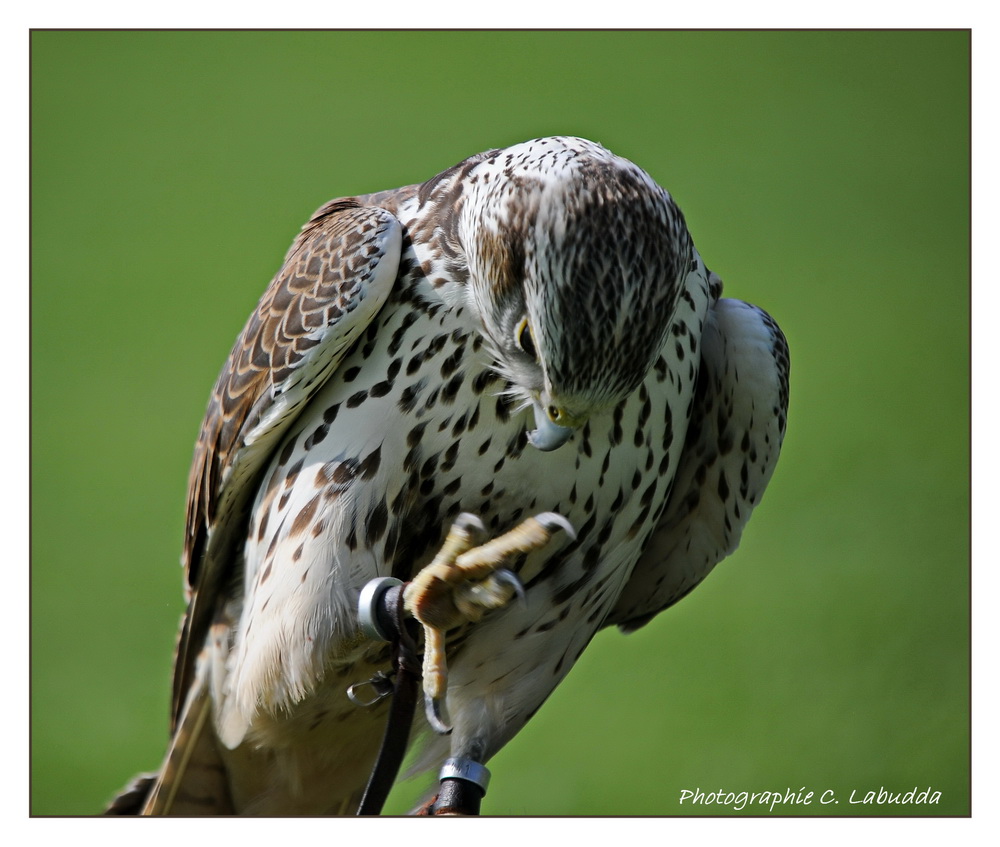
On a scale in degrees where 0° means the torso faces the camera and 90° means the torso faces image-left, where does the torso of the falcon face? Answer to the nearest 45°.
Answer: approximately 315°
